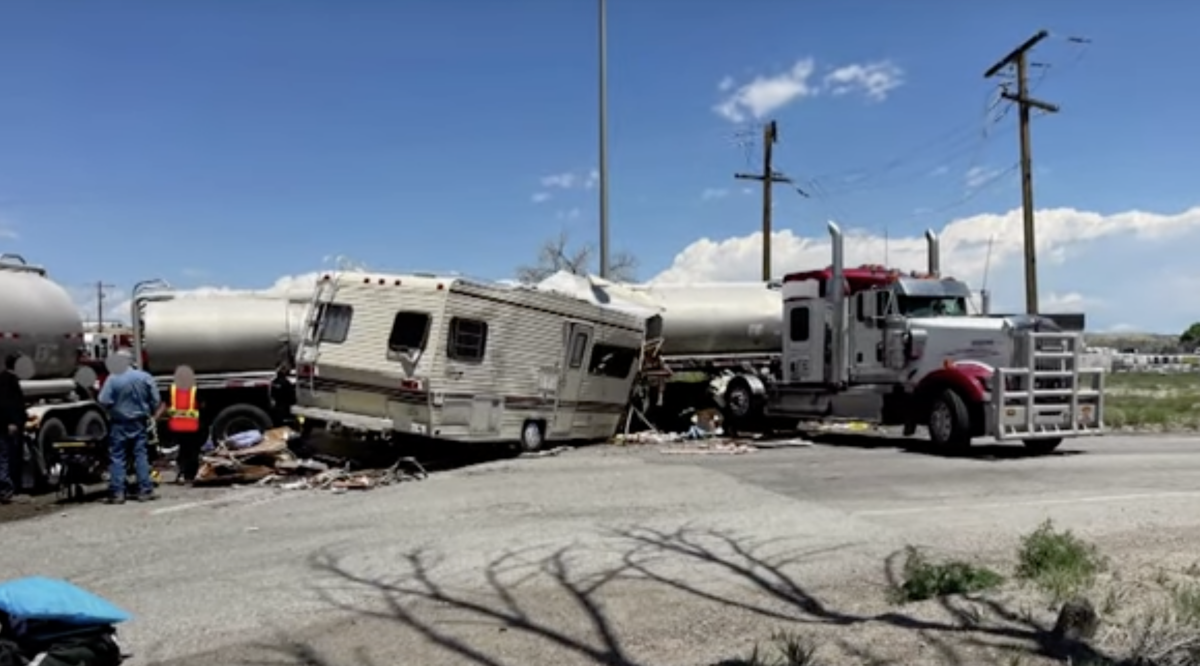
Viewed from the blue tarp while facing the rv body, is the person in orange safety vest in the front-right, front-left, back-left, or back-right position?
front-left

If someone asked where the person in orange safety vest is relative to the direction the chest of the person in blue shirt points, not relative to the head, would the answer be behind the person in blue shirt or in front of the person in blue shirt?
in front

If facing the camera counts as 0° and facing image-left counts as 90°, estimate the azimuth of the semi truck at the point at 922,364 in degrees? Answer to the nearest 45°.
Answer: approximately 315°

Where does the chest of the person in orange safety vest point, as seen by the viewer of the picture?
away from the camera

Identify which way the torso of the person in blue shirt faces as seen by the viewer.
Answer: away from the camera

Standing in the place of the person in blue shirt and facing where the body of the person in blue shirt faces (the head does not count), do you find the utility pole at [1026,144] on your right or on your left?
on your right

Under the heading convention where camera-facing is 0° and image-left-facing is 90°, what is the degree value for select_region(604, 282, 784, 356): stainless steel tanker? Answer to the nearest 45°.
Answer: approximately 270°

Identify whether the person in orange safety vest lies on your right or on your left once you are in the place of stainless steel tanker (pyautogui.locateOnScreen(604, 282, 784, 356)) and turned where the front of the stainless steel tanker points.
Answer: on your right

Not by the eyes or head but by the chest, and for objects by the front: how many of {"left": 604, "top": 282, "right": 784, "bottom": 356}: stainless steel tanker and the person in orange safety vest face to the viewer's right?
1

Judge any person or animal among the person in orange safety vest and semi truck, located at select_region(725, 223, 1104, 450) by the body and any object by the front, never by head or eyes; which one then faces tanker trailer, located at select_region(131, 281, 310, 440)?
the person in orange safety vest

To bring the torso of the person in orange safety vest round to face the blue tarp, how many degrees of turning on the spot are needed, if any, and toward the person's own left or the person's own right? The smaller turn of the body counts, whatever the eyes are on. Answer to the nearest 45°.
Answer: approximately 180°

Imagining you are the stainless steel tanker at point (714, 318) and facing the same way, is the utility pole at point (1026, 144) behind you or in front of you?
in front

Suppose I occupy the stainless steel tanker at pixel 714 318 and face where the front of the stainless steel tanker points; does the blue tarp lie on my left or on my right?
on my right

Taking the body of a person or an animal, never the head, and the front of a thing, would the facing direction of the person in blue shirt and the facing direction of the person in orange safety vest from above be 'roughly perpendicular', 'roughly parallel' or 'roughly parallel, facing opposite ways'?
roughly parallel

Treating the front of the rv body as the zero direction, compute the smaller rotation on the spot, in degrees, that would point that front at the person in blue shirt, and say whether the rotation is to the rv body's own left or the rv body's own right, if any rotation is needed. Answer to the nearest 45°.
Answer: approximately 180°

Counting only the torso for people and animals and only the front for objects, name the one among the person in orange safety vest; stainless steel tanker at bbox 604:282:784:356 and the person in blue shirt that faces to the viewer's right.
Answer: the stainless steel tanker

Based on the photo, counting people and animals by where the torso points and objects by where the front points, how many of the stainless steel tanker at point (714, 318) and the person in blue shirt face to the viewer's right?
1

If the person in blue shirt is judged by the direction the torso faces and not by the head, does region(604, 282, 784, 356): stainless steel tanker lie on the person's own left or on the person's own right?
on the person's own right

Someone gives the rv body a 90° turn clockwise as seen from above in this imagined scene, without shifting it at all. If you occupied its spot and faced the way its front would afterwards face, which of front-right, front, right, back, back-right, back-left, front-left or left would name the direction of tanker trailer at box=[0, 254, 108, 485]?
back-right

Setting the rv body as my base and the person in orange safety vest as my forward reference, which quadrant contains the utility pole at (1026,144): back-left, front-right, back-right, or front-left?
back-right
